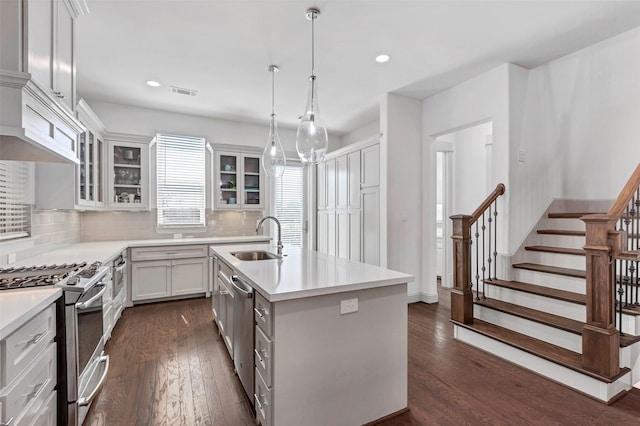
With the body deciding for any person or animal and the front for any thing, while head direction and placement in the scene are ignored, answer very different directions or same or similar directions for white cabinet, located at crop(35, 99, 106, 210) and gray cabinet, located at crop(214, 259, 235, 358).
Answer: very different directions

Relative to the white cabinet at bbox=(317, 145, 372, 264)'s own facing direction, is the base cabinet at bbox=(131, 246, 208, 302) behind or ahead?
ahead

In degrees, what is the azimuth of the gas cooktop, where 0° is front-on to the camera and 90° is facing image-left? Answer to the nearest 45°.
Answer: approximately 270°

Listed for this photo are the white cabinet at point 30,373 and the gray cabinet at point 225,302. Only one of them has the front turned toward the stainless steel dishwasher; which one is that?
the white cabinet at point 30,373

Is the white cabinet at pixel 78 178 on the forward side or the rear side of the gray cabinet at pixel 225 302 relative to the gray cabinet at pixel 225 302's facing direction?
on the forward side

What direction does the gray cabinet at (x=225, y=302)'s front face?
to the viewer's left

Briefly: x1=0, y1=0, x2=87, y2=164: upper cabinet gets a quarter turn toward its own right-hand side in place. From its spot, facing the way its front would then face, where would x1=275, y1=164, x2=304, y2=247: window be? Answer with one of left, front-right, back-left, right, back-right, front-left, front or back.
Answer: back-left

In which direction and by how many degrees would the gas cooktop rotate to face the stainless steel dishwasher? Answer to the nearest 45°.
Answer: approximately 45° to its right

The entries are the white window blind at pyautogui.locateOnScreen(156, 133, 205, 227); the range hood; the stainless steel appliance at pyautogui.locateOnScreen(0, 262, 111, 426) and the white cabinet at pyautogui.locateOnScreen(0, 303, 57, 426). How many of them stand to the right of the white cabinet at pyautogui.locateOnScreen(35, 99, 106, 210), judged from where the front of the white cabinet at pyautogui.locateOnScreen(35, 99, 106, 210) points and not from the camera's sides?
3

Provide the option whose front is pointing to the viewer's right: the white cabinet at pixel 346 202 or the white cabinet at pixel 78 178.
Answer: the white cabinet at pixel 78 178

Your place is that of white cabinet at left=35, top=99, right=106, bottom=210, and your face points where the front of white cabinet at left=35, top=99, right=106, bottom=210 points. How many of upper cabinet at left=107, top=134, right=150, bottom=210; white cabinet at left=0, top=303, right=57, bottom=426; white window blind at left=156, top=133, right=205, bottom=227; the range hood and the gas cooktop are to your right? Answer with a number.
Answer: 3

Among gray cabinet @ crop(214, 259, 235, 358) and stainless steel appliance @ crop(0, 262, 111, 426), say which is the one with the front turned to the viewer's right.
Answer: the stainless steel appliance
